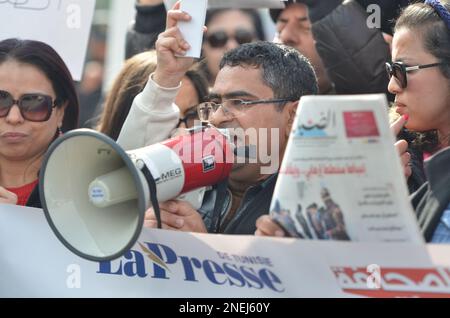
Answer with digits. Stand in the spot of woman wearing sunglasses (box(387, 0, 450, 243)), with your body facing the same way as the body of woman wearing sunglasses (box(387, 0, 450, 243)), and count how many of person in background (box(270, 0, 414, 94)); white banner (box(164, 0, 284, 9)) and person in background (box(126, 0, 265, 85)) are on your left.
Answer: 0

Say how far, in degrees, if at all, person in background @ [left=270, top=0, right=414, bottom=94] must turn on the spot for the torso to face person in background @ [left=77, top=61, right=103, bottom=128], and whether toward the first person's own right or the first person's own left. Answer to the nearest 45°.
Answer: approximately 90° to the first person's own right

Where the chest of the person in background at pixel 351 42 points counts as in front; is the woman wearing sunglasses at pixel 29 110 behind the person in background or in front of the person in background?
in front

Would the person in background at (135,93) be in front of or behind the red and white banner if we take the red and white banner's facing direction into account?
behind

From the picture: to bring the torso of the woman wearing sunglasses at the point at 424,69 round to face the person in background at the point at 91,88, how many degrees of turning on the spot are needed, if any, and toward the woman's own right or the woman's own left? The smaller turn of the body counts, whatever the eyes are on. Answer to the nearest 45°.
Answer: approximately 45° to the woman's own right

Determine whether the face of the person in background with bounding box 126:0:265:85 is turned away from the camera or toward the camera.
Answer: toward the camera

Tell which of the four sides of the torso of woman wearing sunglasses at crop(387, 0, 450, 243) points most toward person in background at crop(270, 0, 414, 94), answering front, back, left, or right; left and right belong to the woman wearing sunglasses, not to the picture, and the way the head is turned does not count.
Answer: right

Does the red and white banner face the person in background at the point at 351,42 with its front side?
no

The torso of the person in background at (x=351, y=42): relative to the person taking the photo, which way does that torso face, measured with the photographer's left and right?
facing the viewer and to the left of the viewer

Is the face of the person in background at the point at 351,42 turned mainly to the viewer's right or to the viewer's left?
to the viewer's left

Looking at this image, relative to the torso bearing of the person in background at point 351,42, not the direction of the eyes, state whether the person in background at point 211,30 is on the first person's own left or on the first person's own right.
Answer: on the first person's own right
